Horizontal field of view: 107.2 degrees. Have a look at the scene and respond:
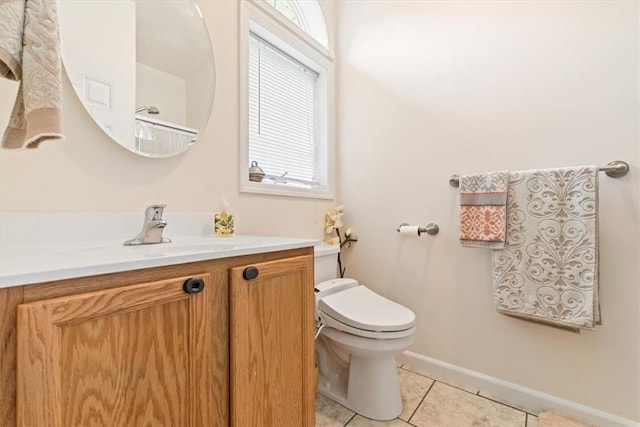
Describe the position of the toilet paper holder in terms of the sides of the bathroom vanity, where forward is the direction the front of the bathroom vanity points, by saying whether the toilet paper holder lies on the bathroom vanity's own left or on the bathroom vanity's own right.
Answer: on the bathroom vanity's own left

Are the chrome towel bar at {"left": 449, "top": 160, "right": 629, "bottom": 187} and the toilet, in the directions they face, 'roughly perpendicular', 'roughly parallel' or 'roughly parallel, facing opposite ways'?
roughly perpendicular

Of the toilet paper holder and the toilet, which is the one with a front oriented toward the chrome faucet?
the toilet paper holder

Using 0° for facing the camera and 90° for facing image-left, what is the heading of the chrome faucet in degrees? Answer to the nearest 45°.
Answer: approximately 315°

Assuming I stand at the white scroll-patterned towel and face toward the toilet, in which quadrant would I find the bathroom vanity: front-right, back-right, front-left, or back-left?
front-left

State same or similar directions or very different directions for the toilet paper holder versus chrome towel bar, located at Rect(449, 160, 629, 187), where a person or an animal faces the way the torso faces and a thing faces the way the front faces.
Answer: same or similar directions

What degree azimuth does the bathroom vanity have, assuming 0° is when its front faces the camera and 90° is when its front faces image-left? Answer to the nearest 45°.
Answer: approximately 315°

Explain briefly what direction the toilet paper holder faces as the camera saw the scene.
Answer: facing the viewer and to the left of the viewer

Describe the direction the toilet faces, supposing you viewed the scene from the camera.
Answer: facing the viewer and to the right of the viewer

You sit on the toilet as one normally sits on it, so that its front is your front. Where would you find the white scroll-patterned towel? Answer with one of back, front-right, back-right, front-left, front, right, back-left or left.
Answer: front-left

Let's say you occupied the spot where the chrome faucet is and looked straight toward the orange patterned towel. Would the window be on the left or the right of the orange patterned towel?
left

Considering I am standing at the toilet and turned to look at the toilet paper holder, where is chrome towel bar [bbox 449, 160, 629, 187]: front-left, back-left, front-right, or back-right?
front-right
